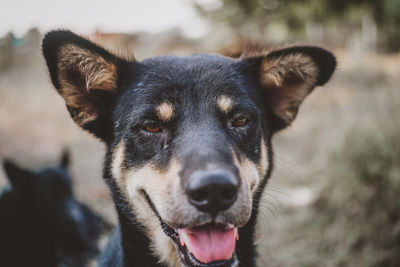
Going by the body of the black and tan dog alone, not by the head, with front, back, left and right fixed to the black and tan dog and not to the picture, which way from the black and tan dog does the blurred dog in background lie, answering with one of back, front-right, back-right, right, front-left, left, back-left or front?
back-right

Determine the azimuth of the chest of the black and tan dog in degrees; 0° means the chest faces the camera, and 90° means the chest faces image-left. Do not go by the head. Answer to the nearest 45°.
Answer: approximately 0°
